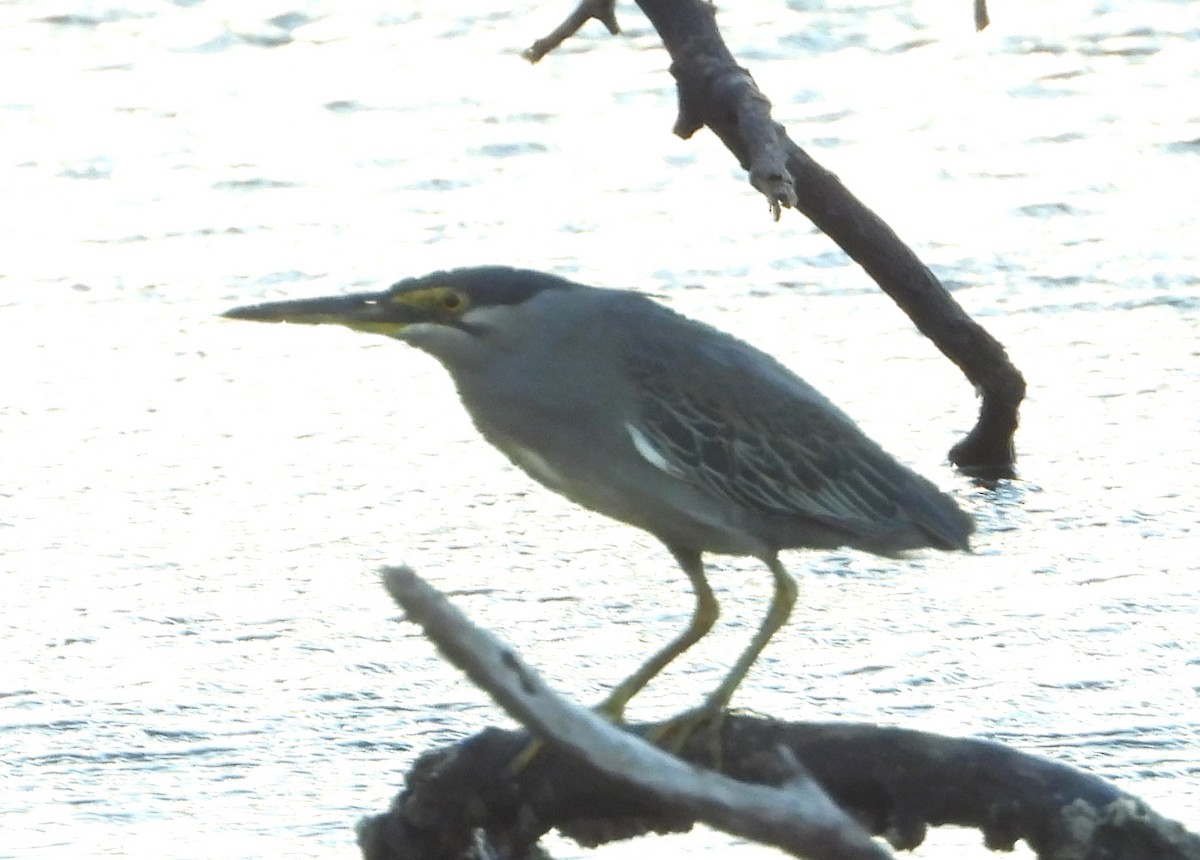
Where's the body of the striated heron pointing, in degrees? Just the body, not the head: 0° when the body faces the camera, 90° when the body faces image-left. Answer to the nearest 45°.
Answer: approximately 90°

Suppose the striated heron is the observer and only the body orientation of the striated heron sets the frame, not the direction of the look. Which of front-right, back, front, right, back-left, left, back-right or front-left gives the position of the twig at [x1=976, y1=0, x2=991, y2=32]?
back-right

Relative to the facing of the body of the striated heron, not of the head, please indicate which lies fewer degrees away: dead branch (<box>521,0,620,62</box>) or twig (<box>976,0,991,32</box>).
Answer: the dead branch

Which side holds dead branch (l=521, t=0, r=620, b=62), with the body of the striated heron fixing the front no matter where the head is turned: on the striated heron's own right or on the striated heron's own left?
on the striated heron's own right
